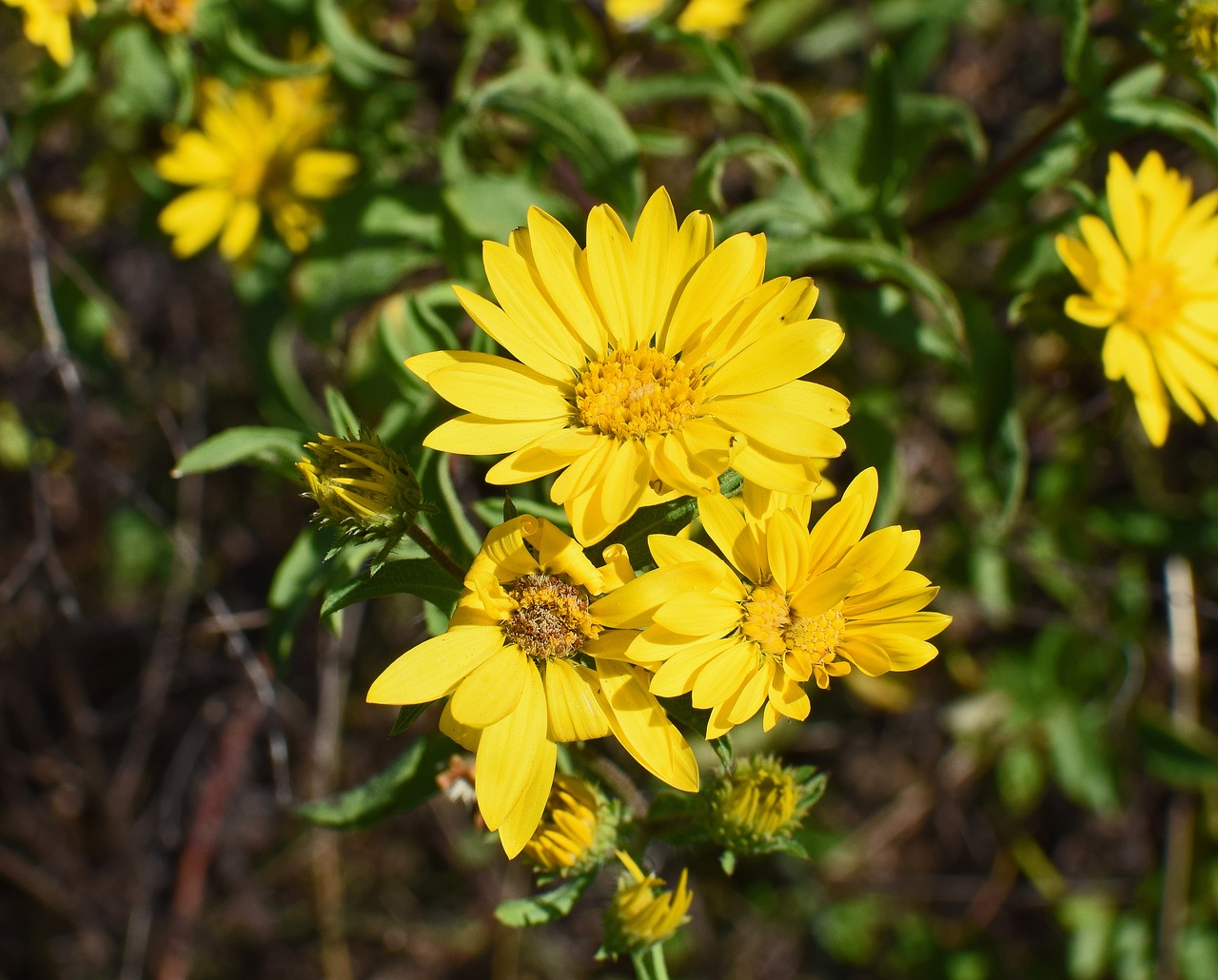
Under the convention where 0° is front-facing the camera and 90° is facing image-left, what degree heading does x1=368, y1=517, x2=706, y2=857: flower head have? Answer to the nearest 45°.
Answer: approximately 0°

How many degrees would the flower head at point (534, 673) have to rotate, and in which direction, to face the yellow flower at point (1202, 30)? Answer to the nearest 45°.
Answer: approximately 135° to its left

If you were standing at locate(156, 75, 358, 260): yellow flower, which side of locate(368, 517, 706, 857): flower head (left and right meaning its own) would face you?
back

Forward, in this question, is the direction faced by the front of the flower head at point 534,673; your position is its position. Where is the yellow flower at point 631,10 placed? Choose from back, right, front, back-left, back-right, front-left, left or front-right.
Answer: back

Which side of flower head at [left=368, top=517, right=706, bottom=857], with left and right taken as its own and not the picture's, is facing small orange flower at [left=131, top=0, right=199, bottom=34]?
back

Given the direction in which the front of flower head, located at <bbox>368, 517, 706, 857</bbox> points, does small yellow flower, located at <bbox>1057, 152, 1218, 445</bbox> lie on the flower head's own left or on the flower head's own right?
on the flower head's own left

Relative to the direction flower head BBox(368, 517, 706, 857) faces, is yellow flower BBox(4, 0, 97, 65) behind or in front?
behind
